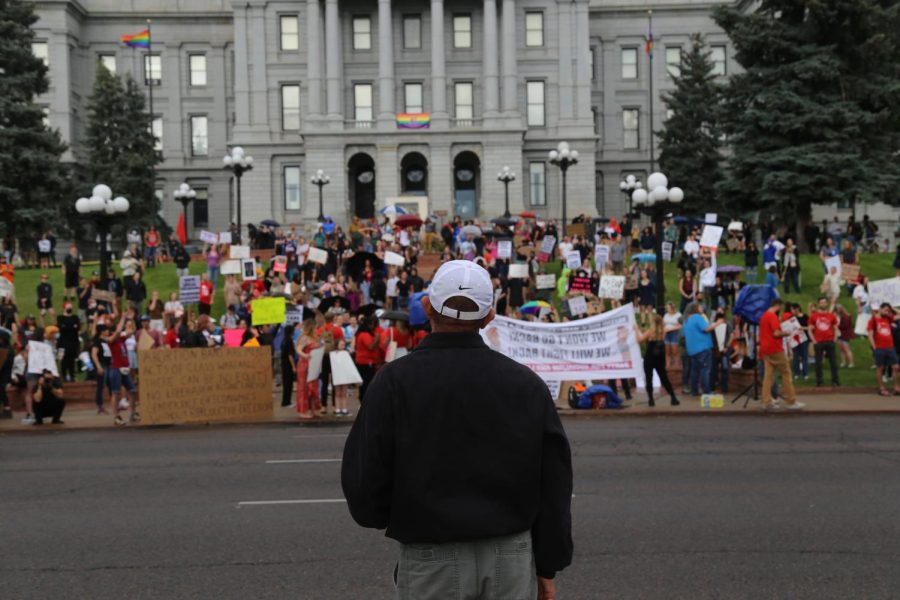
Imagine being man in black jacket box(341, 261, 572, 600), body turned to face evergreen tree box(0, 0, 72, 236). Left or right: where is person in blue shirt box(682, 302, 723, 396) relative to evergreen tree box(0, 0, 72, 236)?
right

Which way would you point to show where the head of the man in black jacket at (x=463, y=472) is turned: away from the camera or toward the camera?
away from the camera

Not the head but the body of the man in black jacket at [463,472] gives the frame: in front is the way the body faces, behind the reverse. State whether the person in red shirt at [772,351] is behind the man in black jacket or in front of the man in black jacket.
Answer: in front

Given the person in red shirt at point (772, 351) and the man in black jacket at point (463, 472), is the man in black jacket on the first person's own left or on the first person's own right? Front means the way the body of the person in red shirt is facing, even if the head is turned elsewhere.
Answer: on the first person's own right

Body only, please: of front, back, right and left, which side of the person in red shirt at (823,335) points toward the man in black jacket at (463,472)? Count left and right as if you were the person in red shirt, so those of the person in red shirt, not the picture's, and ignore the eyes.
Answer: front

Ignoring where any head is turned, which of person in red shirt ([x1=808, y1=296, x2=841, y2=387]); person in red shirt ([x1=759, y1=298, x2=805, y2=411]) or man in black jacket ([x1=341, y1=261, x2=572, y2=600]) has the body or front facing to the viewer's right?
person in red shirt ([x1=759, y1=298, x2=805, y2=411])

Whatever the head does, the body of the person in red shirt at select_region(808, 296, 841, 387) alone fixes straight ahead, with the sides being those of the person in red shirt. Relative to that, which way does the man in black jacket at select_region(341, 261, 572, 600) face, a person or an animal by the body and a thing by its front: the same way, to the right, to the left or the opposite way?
the opposite way

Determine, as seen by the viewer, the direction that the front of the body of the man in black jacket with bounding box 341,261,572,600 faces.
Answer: away from the camera

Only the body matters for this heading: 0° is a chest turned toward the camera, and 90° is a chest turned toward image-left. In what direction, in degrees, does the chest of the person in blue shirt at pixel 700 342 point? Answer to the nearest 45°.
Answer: approximately 225°

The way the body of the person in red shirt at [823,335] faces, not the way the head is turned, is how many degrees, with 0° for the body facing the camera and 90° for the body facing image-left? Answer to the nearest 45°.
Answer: approximately 0°

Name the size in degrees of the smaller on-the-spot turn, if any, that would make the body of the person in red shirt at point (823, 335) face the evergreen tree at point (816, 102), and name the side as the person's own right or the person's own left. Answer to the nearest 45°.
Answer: approximately 180°

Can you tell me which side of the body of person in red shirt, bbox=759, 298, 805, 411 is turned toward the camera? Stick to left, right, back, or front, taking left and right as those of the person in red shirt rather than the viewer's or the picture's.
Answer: right

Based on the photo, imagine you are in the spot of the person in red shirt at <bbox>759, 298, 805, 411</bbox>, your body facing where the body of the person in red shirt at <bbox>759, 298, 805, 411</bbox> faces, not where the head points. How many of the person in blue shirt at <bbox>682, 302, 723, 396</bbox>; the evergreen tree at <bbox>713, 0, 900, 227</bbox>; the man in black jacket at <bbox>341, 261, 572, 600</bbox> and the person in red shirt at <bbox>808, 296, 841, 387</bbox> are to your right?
1
